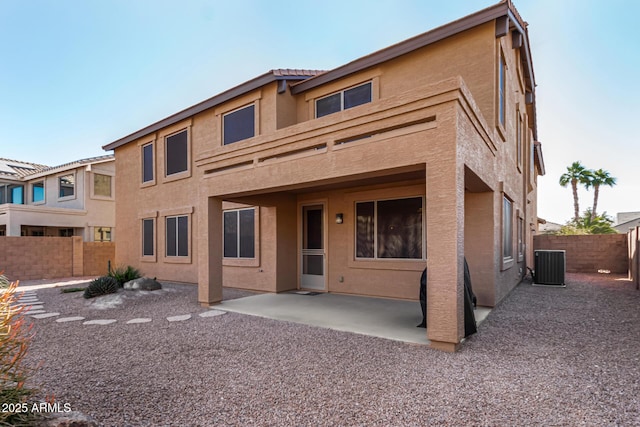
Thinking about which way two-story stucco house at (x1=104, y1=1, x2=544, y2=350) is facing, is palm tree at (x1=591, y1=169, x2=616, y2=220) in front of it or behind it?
in front

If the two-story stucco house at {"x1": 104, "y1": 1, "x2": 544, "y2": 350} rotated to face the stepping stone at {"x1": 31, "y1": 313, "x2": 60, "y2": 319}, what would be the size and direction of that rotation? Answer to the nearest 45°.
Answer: approximately 135° to its left

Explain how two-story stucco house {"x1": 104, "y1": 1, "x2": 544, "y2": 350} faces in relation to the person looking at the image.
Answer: facing away from the viewer and to the right of the viewer

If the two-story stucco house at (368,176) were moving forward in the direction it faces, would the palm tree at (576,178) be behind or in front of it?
in front

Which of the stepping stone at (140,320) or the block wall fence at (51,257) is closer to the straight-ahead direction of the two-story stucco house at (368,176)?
the stepping stone
